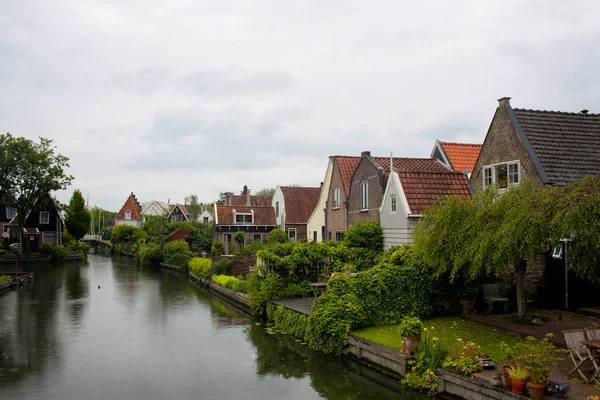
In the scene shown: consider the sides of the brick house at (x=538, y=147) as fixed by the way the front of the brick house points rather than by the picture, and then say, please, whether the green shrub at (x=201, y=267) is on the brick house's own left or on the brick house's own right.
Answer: on the brick house's own right

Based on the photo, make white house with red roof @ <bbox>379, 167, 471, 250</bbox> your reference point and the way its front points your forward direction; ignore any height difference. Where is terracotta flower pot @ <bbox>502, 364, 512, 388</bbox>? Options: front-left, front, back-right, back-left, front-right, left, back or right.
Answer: front-left

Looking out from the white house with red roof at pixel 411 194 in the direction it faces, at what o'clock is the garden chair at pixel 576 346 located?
The garden chair is roughly at 10 o'clock from the white house with red roof.

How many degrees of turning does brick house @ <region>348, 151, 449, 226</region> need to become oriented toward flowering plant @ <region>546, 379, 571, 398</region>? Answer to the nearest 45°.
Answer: approximately 45° to its left

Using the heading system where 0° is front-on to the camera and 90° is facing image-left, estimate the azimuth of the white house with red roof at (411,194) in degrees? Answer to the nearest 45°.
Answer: approximately 45°

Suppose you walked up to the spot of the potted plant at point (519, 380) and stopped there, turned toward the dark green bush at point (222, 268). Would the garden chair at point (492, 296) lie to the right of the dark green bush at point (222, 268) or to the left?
right

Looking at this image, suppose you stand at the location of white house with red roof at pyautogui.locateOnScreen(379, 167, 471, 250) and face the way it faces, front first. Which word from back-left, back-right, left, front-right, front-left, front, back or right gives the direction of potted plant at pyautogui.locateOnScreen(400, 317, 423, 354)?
front-left

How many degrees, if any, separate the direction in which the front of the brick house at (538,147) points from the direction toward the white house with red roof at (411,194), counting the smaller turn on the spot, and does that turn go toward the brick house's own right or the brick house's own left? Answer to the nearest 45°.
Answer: approximately 45° to the brick house's own right

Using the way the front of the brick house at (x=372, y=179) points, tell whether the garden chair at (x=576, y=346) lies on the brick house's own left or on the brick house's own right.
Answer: on the brick house's own left

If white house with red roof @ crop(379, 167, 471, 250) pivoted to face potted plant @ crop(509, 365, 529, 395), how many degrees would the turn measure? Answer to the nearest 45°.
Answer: approximately 45° to its left

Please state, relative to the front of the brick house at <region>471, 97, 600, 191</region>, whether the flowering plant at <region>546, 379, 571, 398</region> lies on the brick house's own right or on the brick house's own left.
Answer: on the brick house's own left

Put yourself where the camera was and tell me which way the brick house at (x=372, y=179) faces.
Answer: facing the viewer and to the left of the viewer
